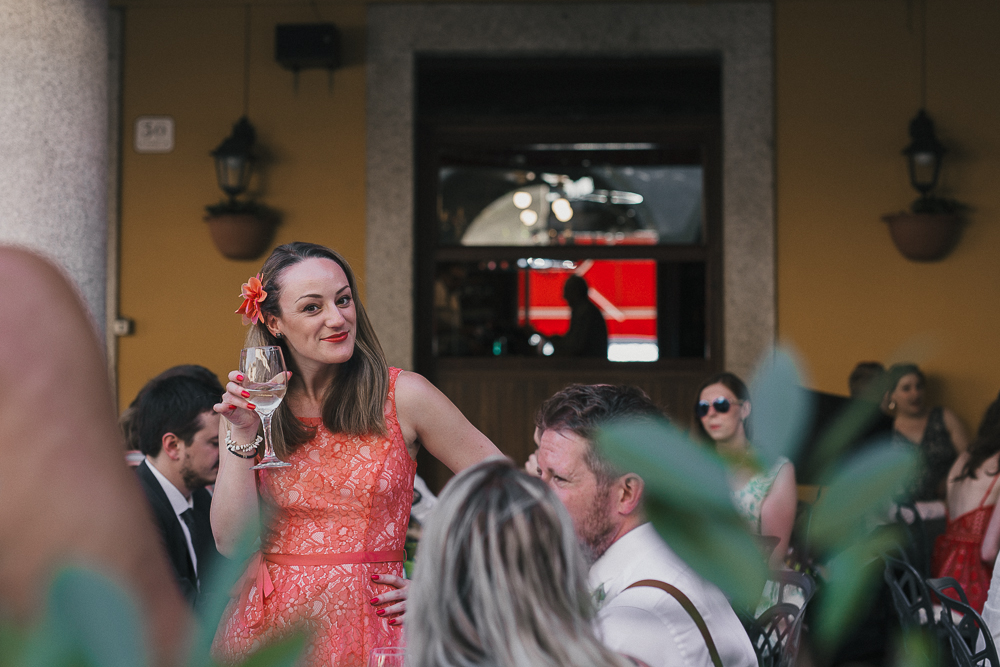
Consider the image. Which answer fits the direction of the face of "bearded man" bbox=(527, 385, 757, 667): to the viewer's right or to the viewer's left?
to the viewer's left

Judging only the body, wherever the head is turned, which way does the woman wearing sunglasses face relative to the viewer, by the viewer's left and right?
facing the viewer and to the left of the viewer

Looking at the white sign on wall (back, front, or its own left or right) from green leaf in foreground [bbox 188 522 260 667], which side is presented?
front

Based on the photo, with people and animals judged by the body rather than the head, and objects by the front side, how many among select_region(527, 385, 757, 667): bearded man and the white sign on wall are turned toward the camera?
1

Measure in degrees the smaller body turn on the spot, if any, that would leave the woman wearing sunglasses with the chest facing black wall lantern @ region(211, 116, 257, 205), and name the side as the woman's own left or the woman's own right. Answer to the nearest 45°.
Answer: approximately 90° to the woman's own right

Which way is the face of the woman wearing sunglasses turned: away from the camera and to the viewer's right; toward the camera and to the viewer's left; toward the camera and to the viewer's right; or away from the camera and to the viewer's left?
toward the camera and to the viewer's left

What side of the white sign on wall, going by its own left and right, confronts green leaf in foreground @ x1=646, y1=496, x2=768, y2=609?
front

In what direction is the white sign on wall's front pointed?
toward the camera

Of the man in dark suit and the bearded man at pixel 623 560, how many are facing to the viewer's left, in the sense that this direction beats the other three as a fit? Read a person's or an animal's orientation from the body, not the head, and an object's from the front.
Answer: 1

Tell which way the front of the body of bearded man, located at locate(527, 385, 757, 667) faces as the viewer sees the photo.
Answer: to the viewer's left

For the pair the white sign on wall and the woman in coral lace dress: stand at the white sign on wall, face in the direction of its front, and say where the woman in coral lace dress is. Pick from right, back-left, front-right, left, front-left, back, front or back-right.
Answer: front

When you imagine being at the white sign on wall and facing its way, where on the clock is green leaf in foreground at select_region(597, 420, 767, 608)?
The green leaf in foreground is roughly at 12 o'clock from the white sign on wall.

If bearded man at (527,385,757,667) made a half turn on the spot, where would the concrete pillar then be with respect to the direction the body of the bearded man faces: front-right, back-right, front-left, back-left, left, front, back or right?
back-left
